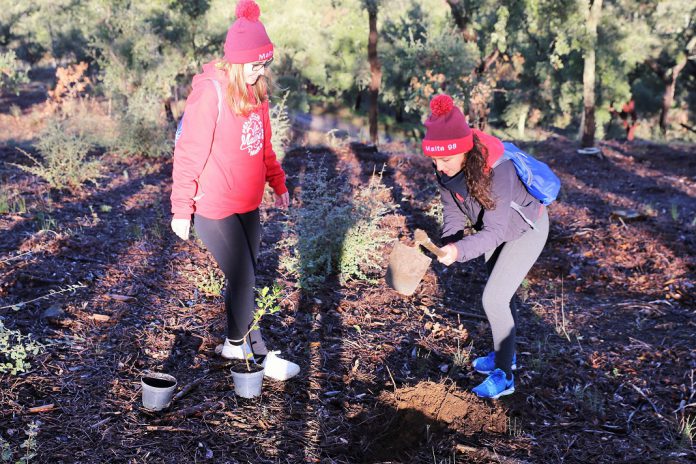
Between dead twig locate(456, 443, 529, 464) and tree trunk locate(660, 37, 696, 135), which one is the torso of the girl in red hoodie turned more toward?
the dead twig

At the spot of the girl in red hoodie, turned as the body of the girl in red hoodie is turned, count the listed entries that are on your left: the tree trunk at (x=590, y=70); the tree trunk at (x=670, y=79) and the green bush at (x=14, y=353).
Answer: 2

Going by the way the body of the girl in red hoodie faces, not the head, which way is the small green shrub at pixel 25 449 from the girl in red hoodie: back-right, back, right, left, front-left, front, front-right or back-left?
right

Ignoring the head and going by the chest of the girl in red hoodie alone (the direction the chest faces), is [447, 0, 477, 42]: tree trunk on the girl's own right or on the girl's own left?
on the girl's own left

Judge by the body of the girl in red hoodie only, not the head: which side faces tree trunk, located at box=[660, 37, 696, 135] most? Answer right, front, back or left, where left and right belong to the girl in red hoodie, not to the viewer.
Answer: left

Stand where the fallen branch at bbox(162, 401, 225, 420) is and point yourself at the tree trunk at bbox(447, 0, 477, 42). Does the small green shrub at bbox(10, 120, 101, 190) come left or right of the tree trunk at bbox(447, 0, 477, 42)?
left

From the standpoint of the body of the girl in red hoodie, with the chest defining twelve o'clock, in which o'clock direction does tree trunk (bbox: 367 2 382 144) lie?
The tree trunk is roughly at 8 o'clock from the girl in red hoodie.

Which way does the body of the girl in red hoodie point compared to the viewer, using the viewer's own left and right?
facing the viewer and to the right of the viewer

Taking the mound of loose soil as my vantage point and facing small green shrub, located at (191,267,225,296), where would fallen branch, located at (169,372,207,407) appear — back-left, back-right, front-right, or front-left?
front-left

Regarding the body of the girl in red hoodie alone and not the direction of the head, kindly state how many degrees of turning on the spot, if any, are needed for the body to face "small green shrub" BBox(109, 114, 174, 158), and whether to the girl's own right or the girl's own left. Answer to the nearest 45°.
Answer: approximately 135° to the girl's own left
